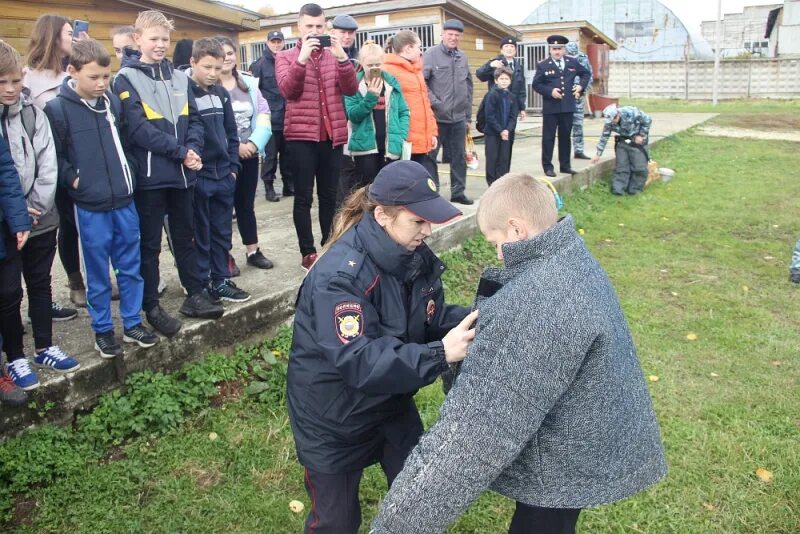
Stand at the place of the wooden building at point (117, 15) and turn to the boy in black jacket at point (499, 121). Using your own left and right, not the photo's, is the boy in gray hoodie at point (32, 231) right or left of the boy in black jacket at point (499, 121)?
right

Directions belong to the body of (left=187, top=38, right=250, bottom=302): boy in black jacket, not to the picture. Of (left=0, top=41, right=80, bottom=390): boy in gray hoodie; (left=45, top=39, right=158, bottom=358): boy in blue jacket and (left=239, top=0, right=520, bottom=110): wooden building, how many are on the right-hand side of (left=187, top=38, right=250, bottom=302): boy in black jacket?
2

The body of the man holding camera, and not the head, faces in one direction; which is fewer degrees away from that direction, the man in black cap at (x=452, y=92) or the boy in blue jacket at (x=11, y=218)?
the boy in blue jacket

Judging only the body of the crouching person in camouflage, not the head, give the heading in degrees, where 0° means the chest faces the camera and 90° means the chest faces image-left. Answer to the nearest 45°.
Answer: approximately 45°

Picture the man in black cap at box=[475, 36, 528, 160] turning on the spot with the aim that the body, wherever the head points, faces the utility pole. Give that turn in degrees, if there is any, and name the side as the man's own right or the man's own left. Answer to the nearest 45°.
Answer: approximately 180°

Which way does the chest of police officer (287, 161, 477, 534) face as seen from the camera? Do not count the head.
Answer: to the viewer's right

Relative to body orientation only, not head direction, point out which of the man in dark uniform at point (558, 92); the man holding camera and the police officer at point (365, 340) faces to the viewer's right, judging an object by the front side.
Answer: the police officer

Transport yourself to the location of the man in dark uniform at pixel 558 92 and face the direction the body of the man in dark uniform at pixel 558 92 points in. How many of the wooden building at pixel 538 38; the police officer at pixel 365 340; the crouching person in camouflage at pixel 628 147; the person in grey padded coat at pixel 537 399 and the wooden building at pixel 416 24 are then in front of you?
2
